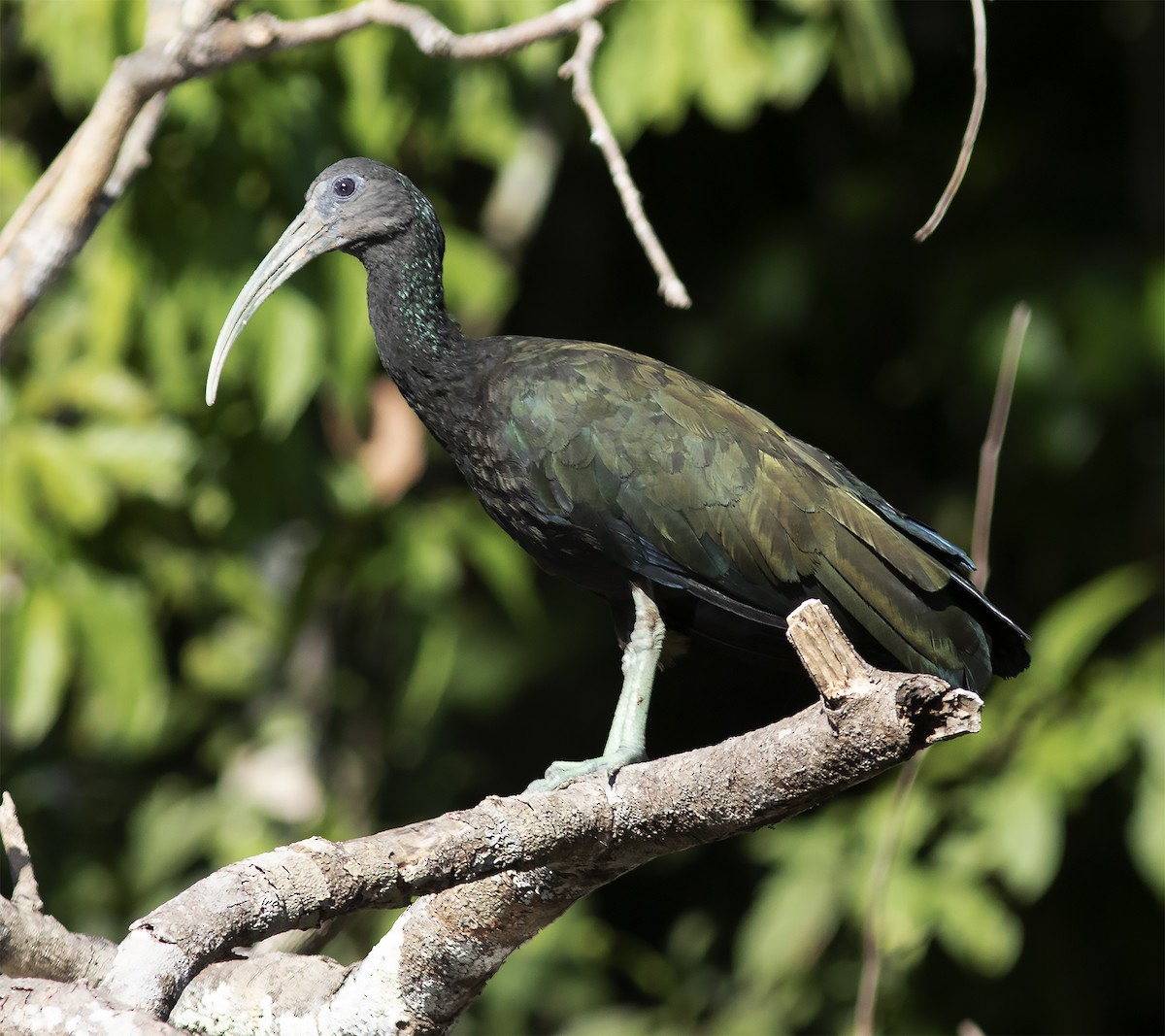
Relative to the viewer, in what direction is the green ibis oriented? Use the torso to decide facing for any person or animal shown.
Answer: to the viewer's left

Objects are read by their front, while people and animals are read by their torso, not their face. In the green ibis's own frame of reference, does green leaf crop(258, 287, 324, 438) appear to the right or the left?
on its right
